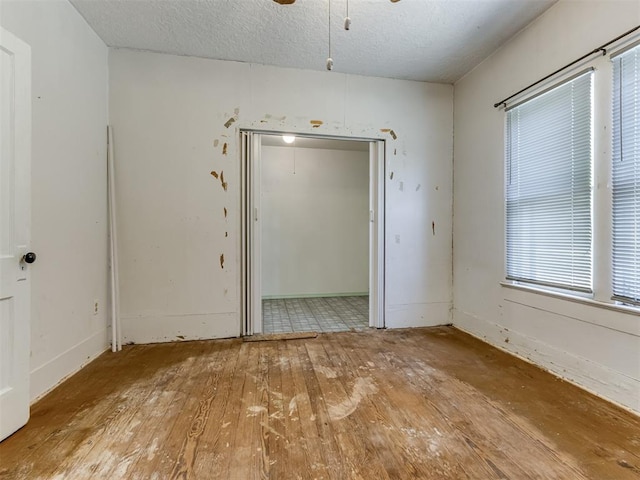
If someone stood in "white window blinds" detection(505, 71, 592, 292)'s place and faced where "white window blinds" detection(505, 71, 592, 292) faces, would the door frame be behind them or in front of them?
in front

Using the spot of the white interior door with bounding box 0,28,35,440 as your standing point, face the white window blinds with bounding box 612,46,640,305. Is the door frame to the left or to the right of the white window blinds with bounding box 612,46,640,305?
left

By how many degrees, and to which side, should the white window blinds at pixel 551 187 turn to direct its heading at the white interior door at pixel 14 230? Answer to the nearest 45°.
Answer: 0° — it already faces it

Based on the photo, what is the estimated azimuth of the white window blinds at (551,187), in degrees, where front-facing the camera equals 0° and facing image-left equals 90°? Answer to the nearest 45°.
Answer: approximately 45°
